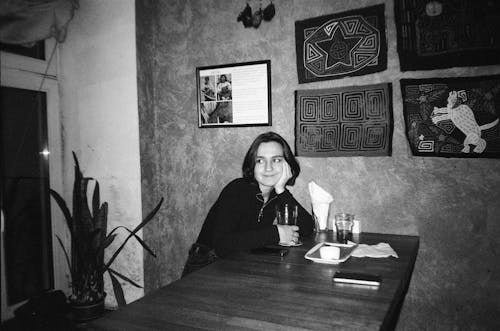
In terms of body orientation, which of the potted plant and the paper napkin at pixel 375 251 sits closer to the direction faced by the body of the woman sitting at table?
the paper napkin

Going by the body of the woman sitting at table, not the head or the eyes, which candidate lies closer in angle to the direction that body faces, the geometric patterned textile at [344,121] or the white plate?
the white plate

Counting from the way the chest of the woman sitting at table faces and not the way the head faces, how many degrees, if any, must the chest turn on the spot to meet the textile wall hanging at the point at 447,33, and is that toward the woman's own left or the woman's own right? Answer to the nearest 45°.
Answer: approximately 45° to the woman's own left

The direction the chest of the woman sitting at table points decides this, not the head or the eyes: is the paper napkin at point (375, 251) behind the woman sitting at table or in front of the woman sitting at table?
in front

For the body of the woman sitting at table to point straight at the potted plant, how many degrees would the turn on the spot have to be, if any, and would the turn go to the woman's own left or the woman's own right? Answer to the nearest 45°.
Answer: approximately 135° to the woman's own right

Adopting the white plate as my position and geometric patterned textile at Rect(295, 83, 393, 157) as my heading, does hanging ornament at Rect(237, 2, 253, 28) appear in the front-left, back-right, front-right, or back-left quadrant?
front-left

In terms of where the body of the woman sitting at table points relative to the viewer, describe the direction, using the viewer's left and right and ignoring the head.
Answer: facing the viewer and to the right of the viewer

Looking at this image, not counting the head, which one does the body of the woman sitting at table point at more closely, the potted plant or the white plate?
the white plate

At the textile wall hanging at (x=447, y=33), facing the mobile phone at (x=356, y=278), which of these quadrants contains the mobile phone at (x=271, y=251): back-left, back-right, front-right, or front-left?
front-right

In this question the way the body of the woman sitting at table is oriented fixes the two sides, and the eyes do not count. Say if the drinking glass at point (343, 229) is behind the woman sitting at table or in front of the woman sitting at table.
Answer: in front
